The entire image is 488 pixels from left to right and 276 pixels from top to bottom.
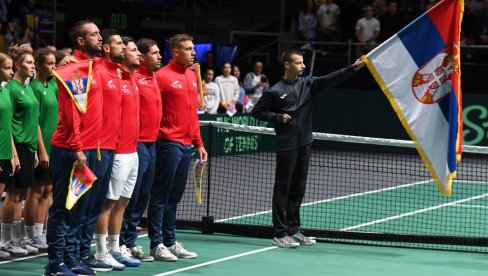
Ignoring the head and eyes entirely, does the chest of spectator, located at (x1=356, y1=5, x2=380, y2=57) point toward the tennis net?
yes

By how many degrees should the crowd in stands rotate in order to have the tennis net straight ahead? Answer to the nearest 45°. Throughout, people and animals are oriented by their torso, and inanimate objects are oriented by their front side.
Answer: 0° — they already face it

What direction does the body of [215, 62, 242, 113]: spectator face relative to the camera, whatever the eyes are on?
toward the camera

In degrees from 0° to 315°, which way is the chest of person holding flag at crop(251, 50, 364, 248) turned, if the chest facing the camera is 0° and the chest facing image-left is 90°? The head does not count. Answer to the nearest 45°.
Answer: approximately 315°

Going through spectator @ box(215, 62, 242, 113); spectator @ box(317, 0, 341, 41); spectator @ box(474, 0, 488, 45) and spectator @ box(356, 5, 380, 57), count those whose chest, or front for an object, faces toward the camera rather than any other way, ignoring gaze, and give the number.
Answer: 4

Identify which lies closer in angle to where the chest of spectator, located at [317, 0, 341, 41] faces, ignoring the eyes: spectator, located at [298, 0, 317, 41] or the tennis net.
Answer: the tennis net

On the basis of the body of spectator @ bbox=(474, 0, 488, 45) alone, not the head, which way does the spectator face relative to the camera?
toward the camera

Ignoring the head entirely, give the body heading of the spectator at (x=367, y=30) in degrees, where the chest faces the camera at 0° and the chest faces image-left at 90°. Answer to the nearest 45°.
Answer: approximately 0°

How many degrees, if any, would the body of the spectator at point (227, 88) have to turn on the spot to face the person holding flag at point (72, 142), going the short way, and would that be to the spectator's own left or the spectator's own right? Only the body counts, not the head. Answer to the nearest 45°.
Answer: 0° — they already face them

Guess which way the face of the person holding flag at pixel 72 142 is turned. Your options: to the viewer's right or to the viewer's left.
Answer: to the viewer's right
